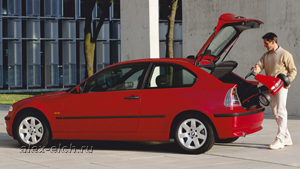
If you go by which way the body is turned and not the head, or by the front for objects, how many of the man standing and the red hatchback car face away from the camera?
0

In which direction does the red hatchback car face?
to the viewer's left

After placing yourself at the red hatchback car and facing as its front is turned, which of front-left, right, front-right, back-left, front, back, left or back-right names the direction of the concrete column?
right

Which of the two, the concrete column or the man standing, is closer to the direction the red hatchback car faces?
the concrete column

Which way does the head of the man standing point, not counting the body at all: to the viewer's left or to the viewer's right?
to the viewer's left

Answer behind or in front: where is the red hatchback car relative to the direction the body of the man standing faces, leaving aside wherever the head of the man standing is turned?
in front

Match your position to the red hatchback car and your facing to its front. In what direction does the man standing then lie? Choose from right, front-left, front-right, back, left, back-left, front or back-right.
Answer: back

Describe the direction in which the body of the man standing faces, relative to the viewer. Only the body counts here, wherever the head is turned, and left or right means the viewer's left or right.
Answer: facing the viewer and to the left of the viewer
